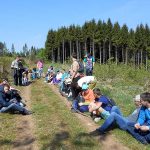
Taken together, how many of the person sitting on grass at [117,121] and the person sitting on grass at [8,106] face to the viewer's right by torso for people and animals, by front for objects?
1

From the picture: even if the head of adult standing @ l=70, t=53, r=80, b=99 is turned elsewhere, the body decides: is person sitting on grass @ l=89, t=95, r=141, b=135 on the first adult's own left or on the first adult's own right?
on the first adult's own left

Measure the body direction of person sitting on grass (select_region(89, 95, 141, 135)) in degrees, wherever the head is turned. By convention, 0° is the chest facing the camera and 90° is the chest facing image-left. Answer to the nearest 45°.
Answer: approximately 90°

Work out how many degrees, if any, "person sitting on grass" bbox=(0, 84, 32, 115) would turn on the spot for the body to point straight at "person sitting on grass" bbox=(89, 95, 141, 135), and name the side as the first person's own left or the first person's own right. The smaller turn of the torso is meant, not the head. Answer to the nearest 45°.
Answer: approximately 45° to the first person's own right

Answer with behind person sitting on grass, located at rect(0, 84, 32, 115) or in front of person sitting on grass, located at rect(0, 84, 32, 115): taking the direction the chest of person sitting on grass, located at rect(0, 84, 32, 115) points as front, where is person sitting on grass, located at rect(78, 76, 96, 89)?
in front

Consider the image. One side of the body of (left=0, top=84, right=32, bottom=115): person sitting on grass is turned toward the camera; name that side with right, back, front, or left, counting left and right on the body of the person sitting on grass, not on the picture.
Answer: right

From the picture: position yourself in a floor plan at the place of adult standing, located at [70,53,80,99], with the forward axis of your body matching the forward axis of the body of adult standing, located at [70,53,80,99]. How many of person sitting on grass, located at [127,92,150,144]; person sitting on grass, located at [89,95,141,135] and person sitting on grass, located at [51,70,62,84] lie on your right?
1
